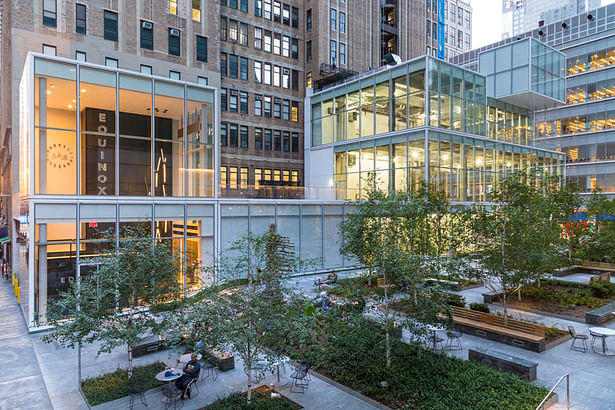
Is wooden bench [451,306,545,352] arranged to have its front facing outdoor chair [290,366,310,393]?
yes

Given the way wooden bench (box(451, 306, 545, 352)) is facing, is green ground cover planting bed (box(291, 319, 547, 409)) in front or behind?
in front

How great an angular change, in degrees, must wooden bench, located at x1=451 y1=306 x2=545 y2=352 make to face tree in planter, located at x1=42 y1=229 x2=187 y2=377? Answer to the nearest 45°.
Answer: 0° — it already faces it

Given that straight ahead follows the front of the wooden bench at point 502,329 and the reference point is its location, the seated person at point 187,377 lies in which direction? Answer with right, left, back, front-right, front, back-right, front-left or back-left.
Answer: front

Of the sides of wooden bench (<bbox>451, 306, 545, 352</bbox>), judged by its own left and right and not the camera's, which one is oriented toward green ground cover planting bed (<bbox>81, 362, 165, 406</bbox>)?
front

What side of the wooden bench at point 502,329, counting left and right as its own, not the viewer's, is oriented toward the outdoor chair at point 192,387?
front

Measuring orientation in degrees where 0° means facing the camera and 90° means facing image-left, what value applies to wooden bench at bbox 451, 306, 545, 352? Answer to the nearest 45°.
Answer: approximately 45°

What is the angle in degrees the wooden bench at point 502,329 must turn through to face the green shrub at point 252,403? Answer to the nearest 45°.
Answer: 0° — it already faces it

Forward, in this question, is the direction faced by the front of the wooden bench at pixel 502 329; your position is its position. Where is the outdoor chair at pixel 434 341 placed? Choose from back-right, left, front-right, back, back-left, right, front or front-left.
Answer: front

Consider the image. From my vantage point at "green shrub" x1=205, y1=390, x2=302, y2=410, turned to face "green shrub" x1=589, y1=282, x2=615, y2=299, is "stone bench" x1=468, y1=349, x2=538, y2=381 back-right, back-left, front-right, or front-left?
front-right

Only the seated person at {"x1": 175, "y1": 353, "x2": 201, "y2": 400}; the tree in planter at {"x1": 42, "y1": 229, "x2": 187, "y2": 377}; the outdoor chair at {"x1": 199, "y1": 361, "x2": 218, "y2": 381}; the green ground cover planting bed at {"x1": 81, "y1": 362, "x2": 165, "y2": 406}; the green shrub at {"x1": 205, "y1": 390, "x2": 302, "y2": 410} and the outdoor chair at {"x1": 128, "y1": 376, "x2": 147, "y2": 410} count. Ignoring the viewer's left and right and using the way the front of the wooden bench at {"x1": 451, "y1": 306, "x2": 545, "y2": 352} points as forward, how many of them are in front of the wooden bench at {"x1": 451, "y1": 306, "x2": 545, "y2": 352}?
6

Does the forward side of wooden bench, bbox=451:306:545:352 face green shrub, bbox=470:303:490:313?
no

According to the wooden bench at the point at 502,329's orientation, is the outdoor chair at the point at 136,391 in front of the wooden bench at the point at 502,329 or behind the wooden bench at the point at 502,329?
in front

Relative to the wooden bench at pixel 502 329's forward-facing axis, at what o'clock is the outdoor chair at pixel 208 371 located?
The outdoor chair is roughly at 12 o'clock from the wooden bench.

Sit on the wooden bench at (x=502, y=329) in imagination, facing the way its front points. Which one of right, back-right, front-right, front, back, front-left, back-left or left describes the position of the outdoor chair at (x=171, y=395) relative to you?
front
